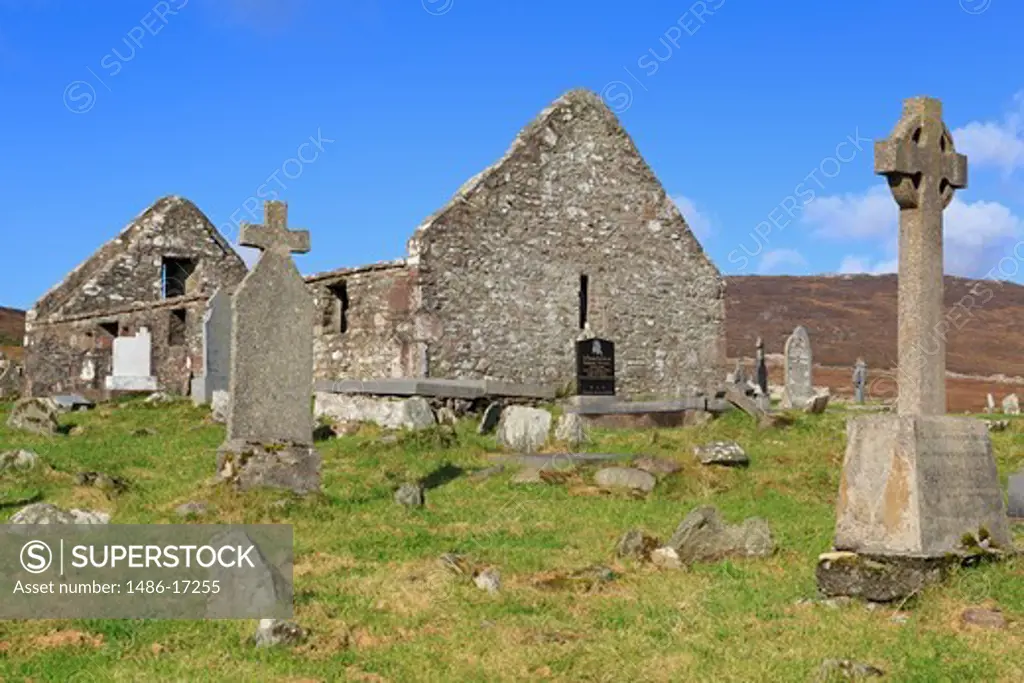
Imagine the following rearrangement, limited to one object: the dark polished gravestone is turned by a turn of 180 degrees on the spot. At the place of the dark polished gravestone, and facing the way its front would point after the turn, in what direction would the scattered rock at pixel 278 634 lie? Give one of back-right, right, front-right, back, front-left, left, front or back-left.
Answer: back

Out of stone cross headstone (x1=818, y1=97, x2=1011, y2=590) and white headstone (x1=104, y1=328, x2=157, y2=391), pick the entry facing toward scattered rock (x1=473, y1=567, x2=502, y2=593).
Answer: the white headstone

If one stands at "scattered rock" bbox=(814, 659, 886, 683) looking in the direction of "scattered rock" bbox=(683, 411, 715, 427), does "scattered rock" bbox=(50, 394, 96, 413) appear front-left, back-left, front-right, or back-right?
front-left

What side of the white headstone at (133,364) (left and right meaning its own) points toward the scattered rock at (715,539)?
front

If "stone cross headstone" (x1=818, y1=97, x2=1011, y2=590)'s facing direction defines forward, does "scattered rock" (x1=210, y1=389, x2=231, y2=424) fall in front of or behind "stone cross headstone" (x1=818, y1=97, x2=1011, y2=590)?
behind

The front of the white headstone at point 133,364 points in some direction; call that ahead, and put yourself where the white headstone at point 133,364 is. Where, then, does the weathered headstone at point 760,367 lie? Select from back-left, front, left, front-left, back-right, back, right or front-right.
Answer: left

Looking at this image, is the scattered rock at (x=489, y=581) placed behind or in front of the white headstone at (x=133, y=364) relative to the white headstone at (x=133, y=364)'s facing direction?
in front

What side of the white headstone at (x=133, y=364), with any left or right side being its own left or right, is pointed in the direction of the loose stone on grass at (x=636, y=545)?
front

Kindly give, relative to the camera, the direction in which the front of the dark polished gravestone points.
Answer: facing the viewer

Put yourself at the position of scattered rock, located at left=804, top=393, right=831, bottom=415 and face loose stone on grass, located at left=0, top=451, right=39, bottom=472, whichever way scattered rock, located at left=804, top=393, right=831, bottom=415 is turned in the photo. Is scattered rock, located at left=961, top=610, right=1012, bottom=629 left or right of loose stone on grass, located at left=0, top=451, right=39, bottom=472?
left

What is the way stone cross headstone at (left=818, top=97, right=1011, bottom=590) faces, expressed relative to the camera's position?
facing the viewer and to the right of the viewer

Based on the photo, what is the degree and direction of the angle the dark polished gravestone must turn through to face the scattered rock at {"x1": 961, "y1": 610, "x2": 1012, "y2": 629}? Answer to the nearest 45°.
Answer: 0° — it already faces it

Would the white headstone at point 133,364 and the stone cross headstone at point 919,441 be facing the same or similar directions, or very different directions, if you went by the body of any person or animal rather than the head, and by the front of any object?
same or similar directions

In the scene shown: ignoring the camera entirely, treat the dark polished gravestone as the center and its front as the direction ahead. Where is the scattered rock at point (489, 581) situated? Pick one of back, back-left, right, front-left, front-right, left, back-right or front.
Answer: front

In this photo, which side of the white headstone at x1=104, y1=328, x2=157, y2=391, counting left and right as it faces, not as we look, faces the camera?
front

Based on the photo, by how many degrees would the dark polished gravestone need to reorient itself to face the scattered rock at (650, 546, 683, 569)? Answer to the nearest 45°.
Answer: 0° — it already faces it

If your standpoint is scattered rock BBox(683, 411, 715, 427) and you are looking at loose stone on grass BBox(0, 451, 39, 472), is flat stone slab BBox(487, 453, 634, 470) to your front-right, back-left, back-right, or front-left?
front-left

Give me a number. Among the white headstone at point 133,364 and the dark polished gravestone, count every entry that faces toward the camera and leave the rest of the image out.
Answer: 2
